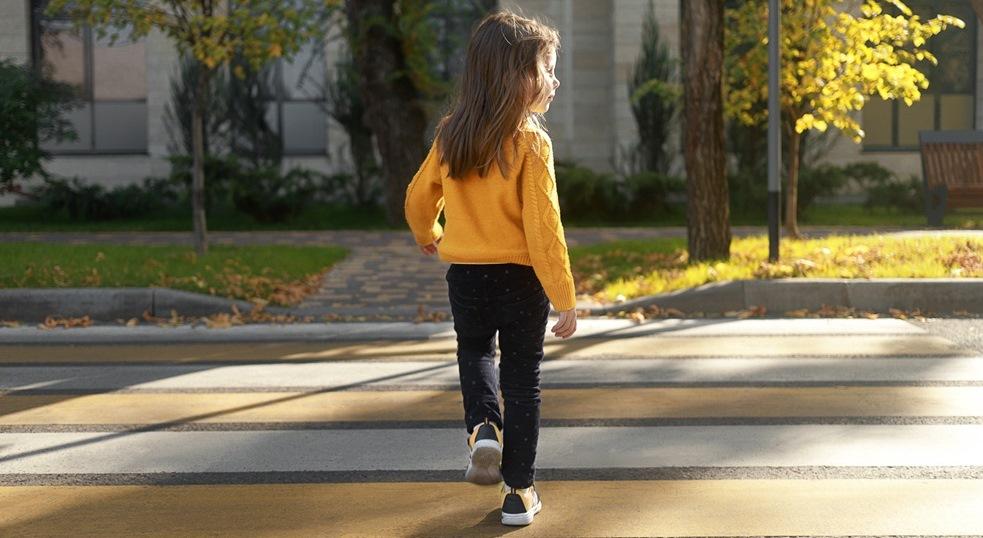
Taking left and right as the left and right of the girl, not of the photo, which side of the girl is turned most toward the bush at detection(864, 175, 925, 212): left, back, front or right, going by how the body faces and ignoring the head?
front

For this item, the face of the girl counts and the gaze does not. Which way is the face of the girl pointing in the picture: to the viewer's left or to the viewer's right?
to the viewer's right

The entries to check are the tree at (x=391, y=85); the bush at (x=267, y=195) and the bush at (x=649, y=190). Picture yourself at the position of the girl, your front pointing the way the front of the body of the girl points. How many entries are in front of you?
3

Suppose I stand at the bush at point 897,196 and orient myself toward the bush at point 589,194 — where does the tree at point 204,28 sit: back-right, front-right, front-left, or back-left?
front-left

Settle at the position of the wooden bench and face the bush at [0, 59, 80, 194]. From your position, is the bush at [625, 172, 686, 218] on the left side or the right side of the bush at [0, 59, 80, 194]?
right

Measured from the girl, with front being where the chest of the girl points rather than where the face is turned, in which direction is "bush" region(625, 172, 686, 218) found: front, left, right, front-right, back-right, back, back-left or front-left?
front

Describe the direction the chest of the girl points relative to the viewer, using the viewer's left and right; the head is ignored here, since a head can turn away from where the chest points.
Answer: facing away from the viewer

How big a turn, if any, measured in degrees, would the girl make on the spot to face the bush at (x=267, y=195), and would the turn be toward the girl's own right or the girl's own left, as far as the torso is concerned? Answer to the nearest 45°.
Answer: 0° — they already face it

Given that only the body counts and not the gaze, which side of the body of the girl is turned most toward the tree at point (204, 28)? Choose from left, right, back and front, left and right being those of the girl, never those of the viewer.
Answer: front

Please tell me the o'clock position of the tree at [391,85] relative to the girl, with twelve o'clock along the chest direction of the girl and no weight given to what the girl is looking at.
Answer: The tree is roughly at 12 o'clock from the girl.

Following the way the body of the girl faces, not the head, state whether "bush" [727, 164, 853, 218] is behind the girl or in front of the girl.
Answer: in front

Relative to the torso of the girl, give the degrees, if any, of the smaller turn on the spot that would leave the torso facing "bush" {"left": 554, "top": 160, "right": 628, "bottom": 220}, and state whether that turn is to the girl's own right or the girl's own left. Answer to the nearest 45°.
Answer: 0° — they already face it
